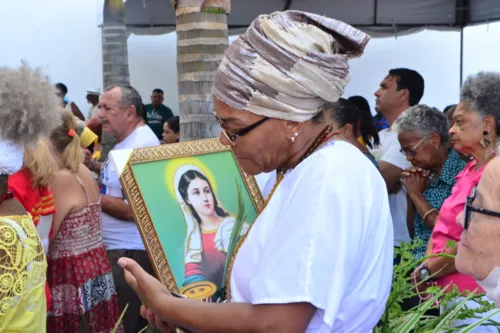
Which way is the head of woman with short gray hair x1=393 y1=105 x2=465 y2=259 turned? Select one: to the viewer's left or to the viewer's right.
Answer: to the viewer's left

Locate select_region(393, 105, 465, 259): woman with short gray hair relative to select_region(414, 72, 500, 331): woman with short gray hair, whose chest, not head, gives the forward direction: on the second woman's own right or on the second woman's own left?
on the second woman's own right

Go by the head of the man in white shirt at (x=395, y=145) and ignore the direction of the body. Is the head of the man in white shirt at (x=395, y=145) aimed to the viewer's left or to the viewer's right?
to the viewer's left

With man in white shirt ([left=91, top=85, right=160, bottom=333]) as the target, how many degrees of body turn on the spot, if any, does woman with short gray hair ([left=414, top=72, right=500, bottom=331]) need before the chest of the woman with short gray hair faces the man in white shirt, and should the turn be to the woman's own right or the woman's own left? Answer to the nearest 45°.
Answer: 0° — they already face them

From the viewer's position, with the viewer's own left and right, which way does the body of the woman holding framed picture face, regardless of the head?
facing to the left of the viewer

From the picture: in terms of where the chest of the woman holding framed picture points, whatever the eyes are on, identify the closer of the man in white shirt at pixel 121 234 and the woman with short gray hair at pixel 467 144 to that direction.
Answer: the man in white shirt

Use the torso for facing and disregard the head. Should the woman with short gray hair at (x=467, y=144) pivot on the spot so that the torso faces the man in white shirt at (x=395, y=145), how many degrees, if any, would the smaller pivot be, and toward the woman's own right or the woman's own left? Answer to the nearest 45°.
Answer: approximately 90° to the woman's own right

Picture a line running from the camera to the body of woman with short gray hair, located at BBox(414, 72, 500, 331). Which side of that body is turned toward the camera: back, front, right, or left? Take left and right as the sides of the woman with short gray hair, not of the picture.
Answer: left
